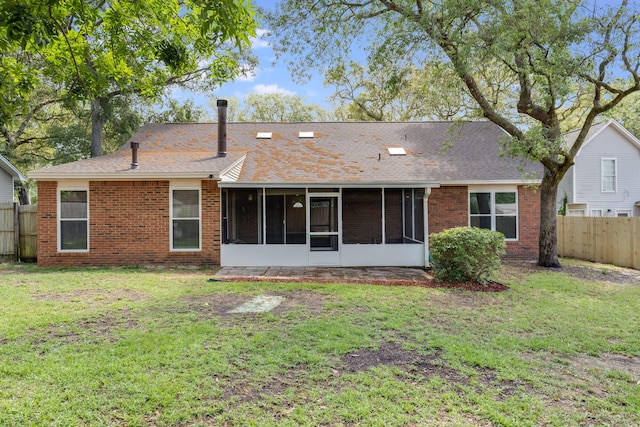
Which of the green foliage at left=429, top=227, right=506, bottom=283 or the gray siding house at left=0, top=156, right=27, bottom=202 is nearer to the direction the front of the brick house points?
the gray siding house

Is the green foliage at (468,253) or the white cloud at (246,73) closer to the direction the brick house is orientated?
the white cloud

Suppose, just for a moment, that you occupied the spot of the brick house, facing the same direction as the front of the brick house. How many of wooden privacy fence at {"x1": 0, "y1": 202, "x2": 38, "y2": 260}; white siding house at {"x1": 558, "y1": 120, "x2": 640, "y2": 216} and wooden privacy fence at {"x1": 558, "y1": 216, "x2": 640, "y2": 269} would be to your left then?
1

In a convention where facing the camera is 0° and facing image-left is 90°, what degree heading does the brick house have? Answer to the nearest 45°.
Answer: approximately 180°

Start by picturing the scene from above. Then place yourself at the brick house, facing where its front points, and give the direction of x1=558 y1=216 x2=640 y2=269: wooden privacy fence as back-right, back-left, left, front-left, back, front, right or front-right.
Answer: right

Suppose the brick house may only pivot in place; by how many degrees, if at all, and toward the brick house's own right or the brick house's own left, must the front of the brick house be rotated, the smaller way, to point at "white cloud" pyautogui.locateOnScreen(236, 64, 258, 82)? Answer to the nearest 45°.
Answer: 0° — it already faces it

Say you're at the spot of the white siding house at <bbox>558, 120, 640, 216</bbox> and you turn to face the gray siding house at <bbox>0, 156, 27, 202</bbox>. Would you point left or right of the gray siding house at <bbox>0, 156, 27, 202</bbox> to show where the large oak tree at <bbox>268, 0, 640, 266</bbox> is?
left

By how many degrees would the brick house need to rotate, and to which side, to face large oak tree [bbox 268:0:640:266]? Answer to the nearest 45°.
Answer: approximately 135° to its right

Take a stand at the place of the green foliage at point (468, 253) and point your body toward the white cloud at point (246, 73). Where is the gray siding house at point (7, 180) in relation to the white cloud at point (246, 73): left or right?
left

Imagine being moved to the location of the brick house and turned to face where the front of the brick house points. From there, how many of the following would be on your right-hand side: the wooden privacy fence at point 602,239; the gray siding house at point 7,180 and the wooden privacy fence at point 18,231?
1

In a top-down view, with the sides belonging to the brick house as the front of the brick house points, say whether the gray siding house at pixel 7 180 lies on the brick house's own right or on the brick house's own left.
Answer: on the brick house's own left
